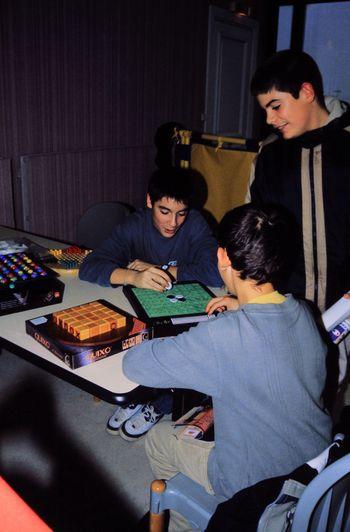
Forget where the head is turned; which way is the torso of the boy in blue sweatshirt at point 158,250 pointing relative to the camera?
toward the camera

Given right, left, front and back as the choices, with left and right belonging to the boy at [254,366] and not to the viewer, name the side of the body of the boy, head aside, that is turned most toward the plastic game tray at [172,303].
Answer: front

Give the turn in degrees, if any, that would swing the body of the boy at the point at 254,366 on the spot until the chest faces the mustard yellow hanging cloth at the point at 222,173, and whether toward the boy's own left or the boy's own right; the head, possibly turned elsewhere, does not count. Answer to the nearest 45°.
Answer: approximately 45° to the boy's own right

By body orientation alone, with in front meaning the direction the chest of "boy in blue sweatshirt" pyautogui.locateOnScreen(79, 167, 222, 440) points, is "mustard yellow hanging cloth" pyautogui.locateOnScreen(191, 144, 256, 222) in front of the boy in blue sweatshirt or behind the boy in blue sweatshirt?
behind

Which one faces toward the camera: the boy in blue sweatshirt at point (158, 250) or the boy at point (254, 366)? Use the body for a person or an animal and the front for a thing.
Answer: the boy in blue sweatshirt

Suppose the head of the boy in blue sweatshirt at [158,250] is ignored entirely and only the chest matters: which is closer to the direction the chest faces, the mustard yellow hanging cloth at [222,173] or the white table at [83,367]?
the white table

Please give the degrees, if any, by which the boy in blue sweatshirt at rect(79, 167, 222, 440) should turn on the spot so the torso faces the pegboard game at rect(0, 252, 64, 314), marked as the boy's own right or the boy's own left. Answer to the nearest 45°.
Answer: approximately 45° to the boy's own right

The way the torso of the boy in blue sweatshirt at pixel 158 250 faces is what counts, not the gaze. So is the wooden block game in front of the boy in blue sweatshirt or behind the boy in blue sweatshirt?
in front

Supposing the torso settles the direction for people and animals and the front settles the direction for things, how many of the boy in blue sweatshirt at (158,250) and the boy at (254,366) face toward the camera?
1

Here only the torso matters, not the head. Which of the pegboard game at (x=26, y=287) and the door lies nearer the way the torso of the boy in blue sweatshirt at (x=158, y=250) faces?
the pegboard game

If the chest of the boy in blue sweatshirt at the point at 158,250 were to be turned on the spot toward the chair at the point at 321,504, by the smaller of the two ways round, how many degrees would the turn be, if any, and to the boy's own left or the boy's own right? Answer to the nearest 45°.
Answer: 0° — they already face it

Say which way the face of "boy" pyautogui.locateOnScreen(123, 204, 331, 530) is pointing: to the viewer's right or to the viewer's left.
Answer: to the viewer's left

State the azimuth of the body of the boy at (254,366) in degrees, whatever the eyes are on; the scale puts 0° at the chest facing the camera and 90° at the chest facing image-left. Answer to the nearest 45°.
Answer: approximately 135°
